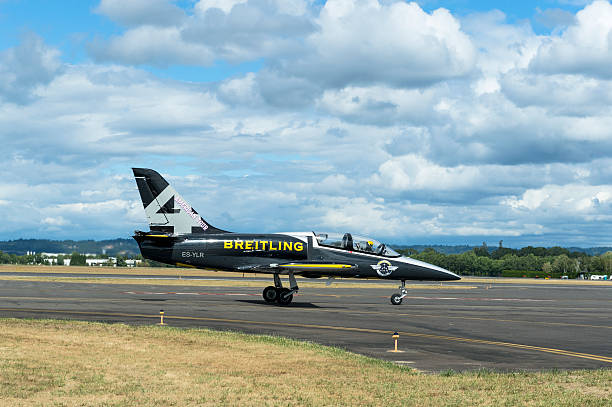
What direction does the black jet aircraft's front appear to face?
to the viewer's right
